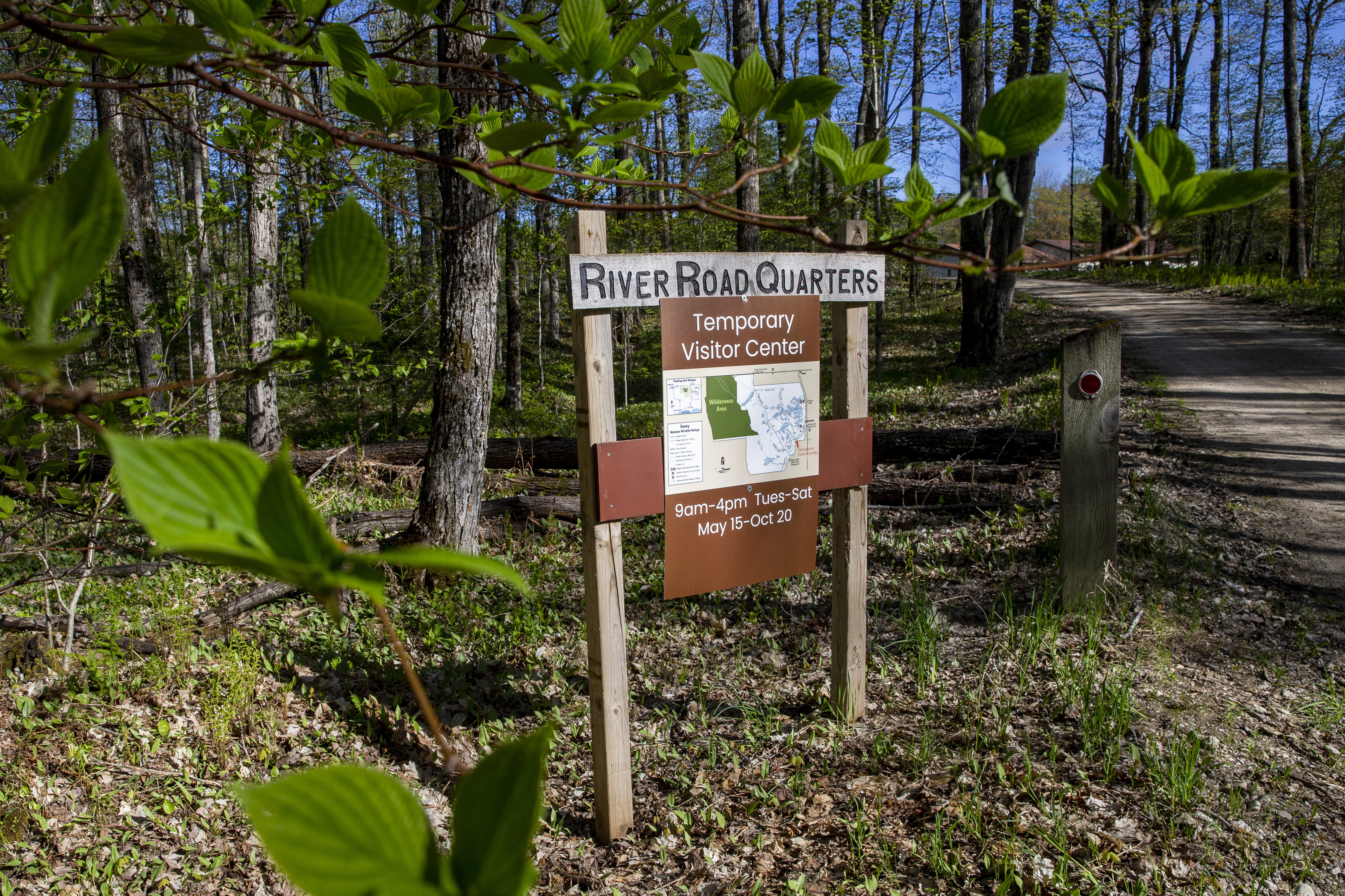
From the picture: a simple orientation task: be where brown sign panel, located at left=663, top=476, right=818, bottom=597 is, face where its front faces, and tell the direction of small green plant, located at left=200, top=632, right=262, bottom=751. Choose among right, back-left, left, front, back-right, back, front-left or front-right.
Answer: back-right

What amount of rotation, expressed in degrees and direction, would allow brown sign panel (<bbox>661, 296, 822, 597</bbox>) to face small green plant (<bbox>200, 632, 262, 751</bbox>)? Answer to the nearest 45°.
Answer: approximately 135° to its right

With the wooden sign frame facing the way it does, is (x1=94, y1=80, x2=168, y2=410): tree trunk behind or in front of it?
behind

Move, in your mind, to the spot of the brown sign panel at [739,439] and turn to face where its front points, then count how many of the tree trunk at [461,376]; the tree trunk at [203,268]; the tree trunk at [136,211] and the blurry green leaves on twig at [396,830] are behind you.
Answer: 3

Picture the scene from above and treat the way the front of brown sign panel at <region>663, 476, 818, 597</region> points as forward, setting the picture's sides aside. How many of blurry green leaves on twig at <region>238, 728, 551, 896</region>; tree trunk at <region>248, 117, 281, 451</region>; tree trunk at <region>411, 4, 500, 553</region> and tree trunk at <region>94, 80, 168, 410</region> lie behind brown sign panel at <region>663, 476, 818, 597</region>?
3

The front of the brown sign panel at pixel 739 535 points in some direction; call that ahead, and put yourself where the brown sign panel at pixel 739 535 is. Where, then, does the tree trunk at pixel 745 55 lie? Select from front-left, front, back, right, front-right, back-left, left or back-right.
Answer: back-left

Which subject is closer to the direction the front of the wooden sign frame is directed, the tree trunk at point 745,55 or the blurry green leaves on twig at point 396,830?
the blurry green leaves on twig

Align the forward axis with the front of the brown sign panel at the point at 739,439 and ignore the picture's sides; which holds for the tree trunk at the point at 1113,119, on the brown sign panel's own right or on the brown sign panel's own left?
on the brown sign panel's own left

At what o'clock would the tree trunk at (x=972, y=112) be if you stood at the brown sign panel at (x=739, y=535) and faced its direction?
The tree trunk is roughly at 8 o'clock from the brown sign panel.

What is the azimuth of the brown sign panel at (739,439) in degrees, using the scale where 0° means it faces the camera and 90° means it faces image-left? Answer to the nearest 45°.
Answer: approximately 315°

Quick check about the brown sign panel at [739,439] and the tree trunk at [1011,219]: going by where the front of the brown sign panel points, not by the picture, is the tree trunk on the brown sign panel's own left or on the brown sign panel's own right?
on the brown sign panel's own left

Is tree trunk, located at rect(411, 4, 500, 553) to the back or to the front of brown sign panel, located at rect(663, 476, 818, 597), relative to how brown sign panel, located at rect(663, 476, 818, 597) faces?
to the back

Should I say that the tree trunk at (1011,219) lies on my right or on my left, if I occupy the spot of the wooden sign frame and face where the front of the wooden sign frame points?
on my left

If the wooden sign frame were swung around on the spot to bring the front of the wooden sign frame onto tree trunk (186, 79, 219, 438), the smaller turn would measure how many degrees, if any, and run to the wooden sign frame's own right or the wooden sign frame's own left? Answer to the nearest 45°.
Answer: approximately 180°
